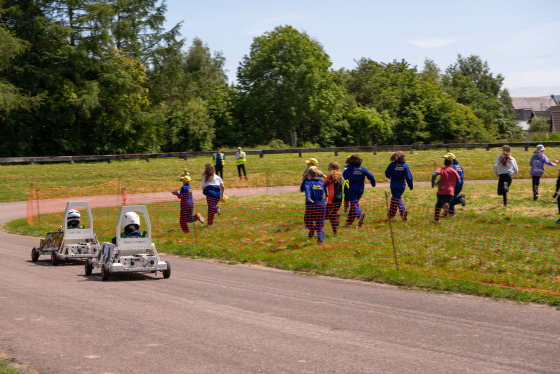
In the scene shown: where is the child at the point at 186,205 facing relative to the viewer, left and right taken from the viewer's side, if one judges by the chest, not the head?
facing away from the viewer and to the left of the viewer

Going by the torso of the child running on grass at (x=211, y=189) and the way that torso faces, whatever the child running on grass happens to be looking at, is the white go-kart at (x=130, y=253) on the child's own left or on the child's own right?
on the child's own left

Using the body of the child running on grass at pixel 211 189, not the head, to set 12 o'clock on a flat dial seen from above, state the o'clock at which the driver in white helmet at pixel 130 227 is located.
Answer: The driver in white helmet is roughly at 8 o'clock from the child running on grass.

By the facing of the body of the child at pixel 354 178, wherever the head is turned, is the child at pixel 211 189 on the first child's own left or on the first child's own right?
on the first child's own left

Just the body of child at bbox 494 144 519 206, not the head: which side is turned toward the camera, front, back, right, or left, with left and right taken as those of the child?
back

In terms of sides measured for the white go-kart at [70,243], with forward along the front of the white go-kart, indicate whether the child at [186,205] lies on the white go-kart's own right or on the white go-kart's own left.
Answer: on the white go-kart's own right

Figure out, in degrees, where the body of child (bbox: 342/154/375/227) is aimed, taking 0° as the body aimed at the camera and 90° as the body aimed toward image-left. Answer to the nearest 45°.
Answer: approximately 180°

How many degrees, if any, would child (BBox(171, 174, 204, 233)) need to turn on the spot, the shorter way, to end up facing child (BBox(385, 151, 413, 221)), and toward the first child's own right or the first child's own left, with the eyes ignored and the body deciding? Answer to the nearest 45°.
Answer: approximately 135° to the first child's own right

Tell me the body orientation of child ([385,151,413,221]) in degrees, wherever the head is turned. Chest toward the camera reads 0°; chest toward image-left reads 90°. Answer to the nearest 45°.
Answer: approximately 180°
